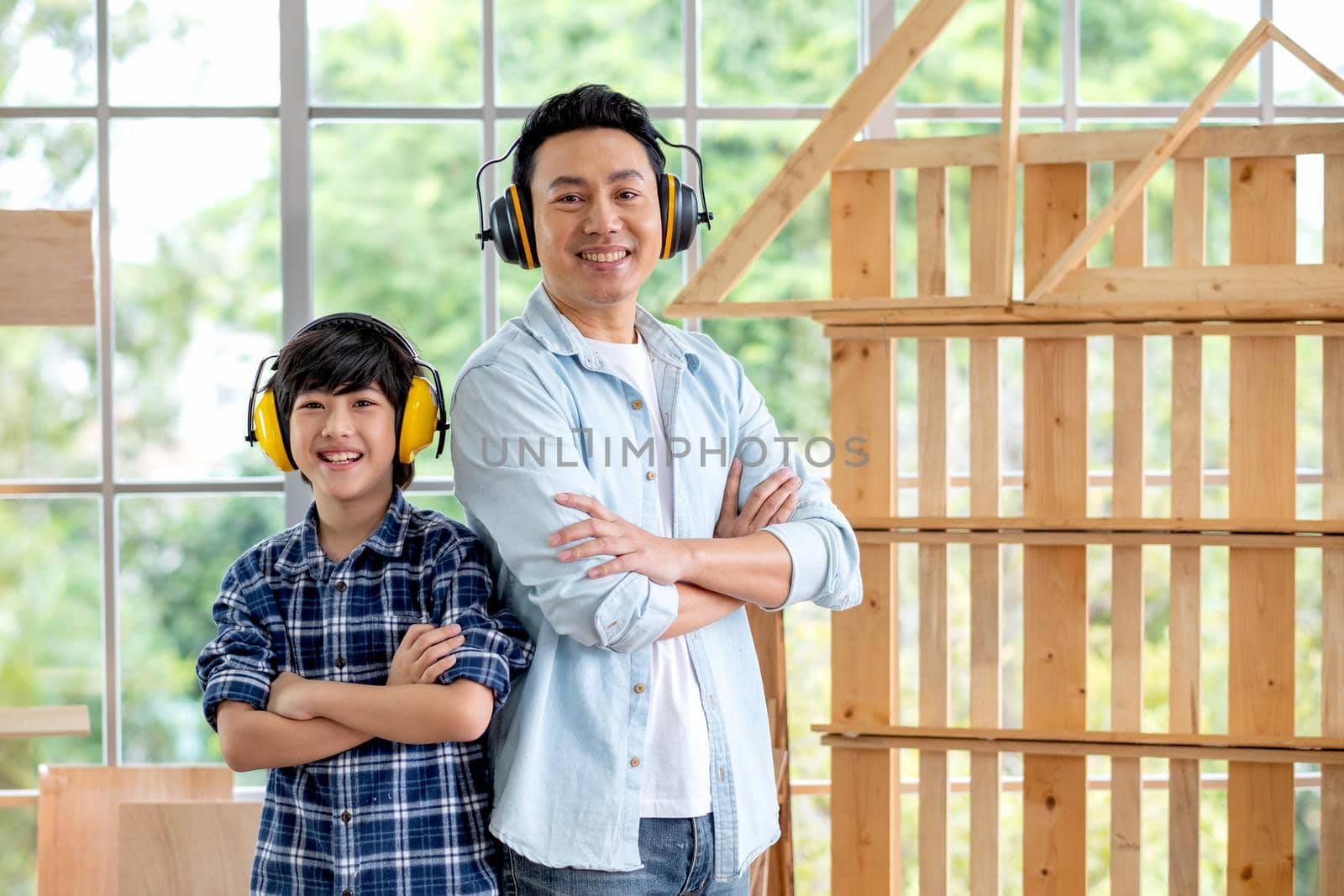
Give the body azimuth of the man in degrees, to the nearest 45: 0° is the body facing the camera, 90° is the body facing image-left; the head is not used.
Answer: approximately 315°

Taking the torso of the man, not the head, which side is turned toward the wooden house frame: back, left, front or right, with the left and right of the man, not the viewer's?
left

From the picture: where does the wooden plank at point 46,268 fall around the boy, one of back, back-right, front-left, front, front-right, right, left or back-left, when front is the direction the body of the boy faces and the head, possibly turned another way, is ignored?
back-right

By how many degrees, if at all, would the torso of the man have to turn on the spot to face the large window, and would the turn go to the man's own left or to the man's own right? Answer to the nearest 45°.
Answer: approximately 180°
